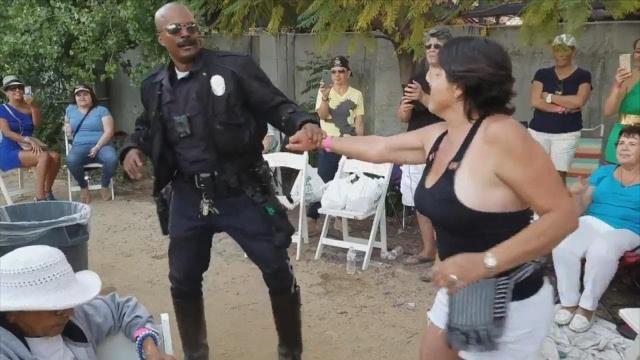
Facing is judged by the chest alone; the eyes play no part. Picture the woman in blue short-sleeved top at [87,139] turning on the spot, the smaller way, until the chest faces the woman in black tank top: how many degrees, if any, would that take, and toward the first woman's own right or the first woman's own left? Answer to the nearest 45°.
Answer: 0° — they already face them

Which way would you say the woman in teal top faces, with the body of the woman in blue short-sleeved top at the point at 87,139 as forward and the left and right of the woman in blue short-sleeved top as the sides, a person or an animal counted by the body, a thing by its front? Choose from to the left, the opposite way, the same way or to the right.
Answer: to the right

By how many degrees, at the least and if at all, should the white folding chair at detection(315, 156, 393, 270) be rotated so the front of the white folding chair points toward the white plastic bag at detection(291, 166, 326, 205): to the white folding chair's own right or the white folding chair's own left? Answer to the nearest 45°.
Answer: approximately 90° to the white folding chair's own right

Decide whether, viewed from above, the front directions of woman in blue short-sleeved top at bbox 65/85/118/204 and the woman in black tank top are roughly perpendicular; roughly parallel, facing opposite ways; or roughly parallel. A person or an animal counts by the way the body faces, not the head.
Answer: roughly perpendicular

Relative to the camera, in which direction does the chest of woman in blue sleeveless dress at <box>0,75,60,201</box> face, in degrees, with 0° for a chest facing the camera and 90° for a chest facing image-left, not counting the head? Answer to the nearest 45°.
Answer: approximately 315°

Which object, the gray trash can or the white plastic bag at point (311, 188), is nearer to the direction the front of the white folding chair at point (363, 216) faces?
the gray trash can

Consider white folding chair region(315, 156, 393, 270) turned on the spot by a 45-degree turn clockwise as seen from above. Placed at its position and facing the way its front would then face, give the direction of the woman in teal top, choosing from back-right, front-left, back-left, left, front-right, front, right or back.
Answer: back-left

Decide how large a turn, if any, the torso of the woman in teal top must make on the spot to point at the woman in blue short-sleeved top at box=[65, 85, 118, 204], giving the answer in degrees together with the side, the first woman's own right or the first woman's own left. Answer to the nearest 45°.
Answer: approximately 45° to the first woman's own right

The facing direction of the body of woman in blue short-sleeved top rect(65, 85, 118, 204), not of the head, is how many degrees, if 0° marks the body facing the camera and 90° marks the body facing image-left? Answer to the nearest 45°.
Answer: approximately 0°

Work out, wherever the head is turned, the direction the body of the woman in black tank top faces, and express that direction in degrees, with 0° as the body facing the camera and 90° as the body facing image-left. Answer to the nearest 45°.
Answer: approximately 45°

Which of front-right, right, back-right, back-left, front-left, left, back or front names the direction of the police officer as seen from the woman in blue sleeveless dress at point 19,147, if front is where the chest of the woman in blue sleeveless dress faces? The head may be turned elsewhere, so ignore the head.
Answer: front-right

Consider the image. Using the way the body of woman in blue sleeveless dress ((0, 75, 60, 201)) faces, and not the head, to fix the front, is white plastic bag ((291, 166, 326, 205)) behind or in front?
in front

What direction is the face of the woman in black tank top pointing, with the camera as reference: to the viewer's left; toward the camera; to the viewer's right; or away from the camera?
to the viewer's left
